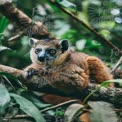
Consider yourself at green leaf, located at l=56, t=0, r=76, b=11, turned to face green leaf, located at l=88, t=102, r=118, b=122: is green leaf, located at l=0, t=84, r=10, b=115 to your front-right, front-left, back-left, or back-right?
front-right

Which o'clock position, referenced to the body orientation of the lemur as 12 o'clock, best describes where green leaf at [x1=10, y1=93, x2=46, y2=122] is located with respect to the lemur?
The green leaf is roughly at 11 o'clock from the lemur.

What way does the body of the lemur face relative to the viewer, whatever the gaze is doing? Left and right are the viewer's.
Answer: facing the viewer and to the left of the viewer

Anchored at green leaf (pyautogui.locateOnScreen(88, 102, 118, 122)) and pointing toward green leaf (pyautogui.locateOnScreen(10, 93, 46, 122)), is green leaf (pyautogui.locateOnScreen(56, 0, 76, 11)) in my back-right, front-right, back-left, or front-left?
front-right

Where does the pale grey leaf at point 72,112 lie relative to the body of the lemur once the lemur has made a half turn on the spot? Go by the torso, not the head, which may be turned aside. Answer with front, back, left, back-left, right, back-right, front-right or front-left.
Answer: back-right
